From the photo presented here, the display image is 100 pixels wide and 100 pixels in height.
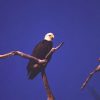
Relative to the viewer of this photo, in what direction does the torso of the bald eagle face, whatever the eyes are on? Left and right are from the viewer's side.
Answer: facing the viewer and to the right of the viewer
